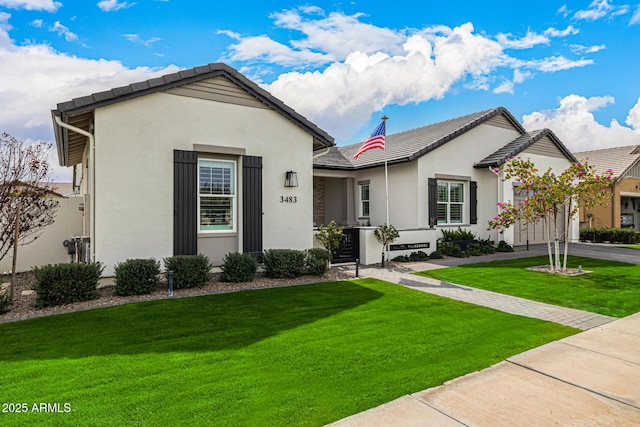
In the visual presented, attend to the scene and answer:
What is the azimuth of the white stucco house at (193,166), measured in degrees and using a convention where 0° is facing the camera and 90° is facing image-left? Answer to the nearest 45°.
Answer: approximately 315°

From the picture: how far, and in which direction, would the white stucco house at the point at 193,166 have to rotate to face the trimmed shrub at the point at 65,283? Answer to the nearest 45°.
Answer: approximately 90° to its right

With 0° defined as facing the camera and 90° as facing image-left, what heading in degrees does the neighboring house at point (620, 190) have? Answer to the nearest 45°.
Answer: approximately 315°

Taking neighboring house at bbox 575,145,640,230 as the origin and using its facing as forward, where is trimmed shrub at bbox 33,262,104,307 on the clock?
The trimmed shrub is roughly at 2 o'clock from the neighboring house.

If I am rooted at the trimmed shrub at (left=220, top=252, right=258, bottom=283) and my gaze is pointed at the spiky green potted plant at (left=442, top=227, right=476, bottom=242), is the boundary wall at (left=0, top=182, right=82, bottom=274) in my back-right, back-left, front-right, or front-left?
back-left

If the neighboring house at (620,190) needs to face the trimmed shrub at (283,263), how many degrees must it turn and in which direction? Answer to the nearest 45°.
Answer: approximately 45° to its right

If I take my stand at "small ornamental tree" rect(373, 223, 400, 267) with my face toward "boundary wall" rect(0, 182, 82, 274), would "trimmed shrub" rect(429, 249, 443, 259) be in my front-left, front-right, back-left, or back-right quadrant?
back-right

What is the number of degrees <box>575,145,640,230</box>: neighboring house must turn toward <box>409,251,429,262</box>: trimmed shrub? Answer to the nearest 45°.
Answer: approximately 45° to its right

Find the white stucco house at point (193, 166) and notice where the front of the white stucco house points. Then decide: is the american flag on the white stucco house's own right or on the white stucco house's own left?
on the white stucco house's own left
